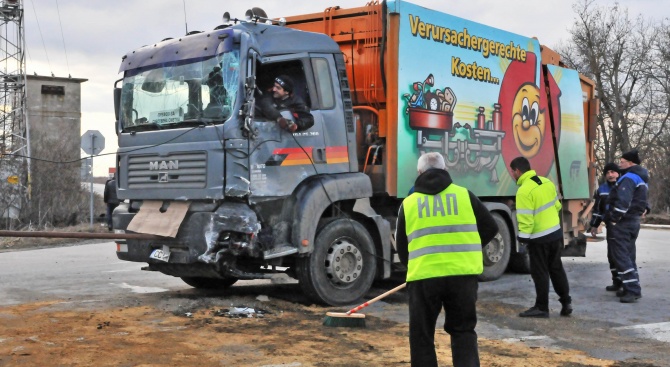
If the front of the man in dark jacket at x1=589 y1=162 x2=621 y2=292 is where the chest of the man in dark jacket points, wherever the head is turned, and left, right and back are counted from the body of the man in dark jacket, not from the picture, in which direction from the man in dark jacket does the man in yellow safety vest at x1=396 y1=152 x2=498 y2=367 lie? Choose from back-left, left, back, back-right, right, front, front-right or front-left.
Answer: front-left

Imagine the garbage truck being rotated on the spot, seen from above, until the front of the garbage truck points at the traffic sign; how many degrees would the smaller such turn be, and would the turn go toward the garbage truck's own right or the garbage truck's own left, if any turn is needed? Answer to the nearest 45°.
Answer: approximately 90° to the garbage truck's own right

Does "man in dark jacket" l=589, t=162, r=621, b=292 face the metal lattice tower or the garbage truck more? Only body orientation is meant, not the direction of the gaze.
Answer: the garbage truck

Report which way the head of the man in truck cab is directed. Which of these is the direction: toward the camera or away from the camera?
toward the camera

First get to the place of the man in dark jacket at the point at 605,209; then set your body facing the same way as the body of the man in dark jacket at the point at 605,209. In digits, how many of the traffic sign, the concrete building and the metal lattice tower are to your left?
0

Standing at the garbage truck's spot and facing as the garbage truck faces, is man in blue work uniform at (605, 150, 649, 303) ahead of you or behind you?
behind

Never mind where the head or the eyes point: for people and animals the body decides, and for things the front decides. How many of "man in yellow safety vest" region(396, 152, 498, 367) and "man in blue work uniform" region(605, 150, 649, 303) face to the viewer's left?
1

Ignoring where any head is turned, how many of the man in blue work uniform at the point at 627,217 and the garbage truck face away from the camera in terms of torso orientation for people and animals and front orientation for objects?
0

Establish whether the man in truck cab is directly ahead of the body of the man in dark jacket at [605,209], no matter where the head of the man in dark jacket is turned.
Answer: yes

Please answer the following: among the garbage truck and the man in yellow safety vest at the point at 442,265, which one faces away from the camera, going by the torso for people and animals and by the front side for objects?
the man in yellow safety vest

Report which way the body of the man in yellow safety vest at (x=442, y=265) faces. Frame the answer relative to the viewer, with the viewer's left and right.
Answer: facing away from the viewer

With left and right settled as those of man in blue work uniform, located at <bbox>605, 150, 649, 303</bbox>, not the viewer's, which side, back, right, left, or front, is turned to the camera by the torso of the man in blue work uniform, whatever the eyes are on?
left

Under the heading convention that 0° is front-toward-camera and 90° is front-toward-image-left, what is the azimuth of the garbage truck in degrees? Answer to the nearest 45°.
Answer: approximately 45°

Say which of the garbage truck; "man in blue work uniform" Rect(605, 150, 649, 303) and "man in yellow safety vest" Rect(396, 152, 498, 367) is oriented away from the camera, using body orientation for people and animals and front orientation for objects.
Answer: the man in yellow safety vest

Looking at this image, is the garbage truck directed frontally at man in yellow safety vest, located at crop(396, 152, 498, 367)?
no

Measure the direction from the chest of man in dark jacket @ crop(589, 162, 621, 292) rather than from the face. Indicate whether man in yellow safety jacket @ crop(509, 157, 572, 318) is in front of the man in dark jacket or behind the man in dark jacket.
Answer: in front

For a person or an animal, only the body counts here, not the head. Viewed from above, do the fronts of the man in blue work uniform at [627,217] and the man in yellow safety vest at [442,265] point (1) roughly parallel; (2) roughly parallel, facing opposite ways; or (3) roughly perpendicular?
roughly perpendicular
